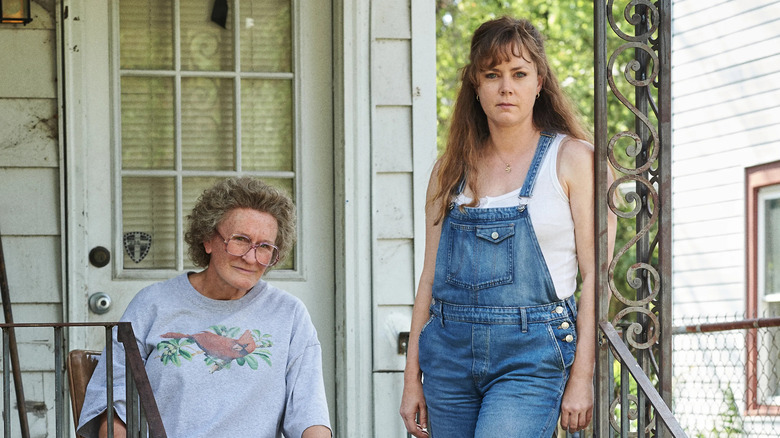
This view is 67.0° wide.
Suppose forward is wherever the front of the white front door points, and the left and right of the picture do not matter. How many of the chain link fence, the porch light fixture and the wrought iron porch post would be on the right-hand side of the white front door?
1

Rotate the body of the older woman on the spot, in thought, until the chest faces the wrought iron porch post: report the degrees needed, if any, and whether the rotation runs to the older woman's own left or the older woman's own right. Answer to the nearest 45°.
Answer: approximately 45° to the older woman's own left

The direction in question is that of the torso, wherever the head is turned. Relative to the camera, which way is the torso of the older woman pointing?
toward the camera

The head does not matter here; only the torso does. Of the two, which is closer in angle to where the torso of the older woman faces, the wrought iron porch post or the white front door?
the wrought iron porch post

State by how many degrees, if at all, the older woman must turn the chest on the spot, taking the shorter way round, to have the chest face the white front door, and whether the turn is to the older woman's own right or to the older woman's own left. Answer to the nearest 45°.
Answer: approximately 180°

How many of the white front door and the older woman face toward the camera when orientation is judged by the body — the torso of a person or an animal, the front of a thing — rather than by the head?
2

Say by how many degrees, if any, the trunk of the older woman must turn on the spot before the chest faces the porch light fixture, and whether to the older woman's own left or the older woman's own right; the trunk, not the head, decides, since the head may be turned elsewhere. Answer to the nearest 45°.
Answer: approximately 135° to the older woman's own right

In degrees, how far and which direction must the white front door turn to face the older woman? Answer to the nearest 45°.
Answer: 0° — it already faces them

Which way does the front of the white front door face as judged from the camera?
facing the viewer

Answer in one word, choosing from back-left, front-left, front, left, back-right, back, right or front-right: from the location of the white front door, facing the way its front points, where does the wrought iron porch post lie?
front-left
